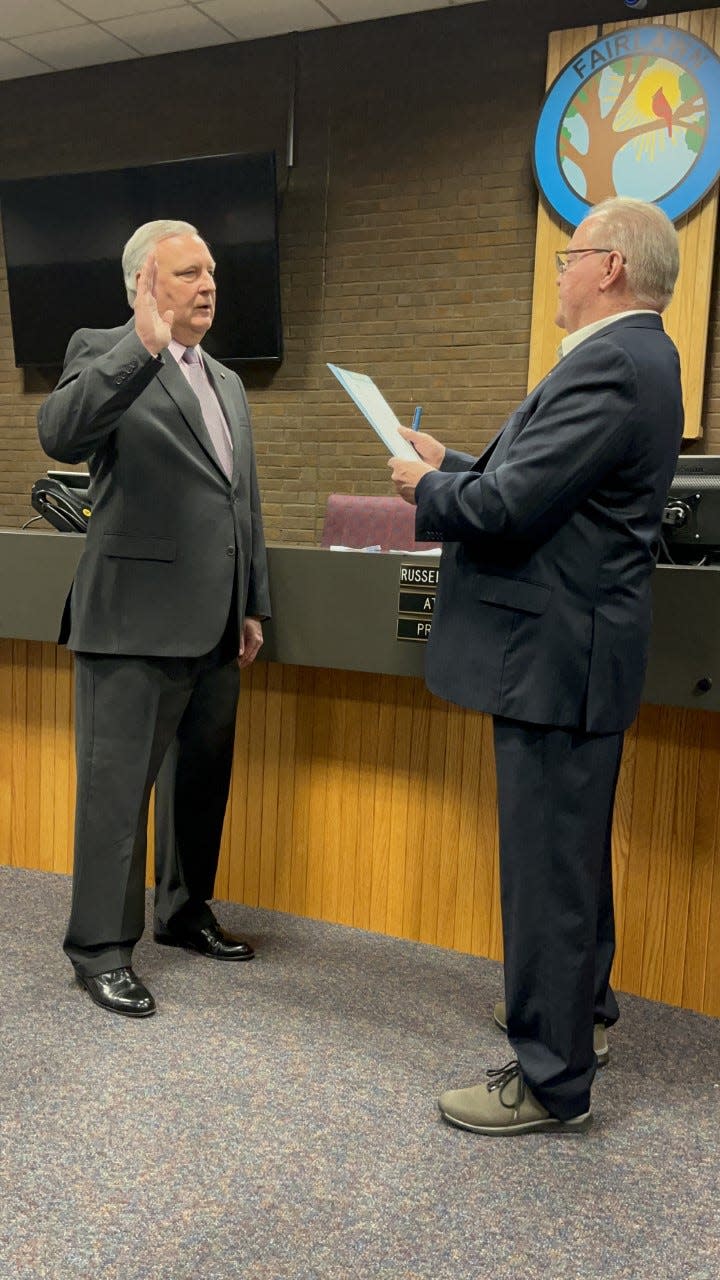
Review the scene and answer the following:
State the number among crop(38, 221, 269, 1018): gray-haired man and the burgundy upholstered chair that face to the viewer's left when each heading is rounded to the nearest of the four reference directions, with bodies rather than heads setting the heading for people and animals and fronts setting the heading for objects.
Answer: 0

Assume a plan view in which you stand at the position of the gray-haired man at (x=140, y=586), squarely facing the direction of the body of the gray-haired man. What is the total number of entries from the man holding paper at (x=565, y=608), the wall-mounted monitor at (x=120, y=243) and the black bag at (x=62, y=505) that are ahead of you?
1

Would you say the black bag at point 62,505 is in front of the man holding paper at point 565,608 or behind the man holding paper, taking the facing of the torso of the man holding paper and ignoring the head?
in front

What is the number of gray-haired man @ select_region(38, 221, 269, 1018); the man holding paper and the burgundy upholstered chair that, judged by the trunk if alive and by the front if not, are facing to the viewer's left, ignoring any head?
1

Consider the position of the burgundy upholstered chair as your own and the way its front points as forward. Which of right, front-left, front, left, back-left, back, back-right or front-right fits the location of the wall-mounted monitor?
back-right

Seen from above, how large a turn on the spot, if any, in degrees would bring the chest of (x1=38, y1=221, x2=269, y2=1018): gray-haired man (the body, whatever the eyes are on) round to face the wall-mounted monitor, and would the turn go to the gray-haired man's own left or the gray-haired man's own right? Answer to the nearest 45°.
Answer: approximately 135° to the gray-haired man's own left

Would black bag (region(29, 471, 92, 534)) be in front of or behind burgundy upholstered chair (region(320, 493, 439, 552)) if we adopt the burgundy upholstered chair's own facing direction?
in front

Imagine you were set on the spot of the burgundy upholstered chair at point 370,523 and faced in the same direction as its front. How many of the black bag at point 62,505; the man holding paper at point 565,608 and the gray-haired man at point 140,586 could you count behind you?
0

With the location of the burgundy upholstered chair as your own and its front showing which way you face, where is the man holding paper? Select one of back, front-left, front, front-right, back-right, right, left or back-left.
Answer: front

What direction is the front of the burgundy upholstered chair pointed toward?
toward the camera

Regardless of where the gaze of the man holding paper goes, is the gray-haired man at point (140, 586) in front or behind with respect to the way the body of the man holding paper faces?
in front

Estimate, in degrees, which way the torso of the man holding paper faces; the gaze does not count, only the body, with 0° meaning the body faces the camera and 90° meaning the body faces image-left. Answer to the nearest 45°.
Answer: approximately 90°

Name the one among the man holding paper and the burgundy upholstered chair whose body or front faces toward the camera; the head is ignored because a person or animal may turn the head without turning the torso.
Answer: the burgundy upholstered chair

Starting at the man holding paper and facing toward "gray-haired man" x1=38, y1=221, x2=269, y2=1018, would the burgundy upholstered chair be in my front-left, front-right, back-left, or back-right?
front-right

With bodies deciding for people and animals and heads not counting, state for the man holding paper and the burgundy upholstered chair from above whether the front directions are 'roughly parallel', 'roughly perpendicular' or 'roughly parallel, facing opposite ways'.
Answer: roughly perpendicular

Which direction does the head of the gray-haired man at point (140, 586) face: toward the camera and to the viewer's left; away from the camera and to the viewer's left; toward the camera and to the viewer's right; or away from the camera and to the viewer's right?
toward the camera and to the viewer's right

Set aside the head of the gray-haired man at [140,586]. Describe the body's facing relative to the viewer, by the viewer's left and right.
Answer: facing the viewer and to the right of the viewer
